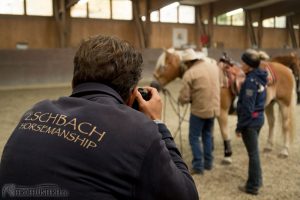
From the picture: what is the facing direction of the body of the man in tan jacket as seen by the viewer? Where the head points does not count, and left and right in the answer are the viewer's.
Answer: facing away from the viewer and to the left of the viewer

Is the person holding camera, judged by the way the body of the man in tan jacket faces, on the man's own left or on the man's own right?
on the man's own left

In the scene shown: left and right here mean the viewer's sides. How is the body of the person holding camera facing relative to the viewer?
facing away from the viewer and to the right of the viewer

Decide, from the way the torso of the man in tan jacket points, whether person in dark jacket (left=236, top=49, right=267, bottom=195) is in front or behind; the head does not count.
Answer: behind

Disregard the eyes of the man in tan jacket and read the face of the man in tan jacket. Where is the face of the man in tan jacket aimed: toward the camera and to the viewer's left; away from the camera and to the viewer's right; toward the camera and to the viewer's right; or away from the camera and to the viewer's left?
away from the camera and to the viewer's left

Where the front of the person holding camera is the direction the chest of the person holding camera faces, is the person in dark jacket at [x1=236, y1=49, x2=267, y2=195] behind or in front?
in front

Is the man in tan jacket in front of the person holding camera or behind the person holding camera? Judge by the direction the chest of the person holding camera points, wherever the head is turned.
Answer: in front

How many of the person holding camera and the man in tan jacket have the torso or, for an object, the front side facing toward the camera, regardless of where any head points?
0

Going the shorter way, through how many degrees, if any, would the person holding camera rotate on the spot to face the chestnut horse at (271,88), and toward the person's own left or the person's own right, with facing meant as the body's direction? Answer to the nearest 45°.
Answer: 0° — they already face it
